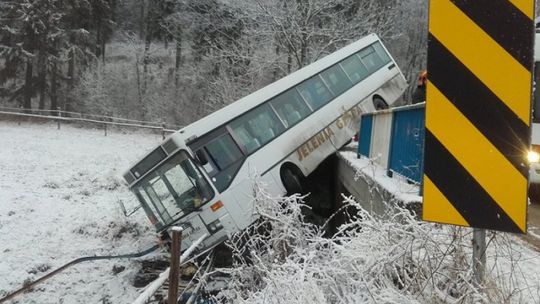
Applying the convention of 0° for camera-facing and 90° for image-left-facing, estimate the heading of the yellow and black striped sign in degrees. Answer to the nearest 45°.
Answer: approximately 0°

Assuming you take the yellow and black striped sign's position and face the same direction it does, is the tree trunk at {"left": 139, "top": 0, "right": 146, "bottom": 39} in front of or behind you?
behind

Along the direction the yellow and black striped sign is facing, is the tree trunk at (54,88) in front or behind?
behind

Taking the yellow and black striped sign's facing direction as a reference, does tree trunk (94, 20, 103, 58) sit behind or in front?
behind

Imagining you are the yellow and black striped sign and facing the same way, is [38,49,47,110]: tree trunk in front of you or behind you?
behind

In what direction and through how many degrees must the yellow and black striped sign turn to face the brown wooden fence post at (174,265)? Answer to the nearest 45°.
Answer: approximately 90° to its right

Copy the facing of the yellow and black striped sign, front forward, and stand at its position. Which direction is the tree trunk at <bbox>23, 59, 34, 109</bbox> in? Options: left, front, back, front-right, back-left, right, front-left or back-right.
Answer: back-right

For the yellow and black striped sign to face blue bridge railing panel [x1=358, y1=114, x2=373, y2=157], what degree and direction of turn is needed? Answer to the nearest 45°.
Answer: approximately 180°

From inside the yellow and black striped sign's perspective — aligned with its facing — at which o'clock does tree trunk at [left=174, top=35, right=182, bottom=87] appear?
The tree trunk is roughly at 5 o'clock from the yellow and black striped sign.

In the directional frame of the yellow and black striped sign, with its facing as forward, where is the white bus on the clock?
The white bus is roughly at 5 o'clock from the yellow and black striped sign.

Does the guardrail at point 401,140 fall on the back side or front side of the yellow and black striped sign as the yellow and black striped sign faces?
on the back side

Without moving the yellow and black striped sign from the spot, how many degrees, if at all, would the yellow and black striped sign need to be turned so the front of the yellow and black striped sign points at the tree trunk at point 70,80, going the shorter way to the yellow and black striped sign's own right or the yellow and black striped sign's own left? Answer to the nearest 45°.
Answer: approximately 135° to the yellow and black striped sign's own right
